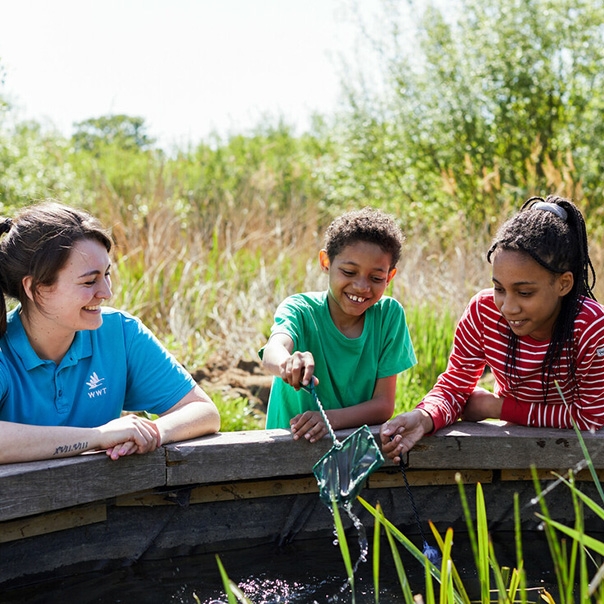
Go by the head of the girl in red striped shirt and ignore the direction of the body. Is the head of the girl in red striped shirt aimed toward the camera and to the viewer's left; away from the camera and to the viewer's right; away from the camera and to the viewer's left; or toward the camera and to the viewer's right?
toward the camera and to the viewer's left

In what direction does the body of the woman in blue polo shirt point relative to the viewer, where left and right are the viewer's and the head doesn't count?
facing the viewer

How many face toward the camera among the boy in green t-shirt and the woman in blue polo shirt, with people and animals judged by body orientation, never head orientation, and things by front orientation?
2

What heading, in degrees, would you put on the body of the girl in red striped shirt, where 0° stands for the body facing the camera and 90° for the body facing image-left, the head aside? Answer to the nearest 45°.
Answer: approximately 45°

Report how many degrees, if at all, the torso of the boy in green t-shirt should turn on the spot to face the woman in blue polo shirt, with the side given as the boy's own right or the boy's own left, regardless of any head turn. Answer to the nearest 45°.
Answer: approximately 45° to the boy's own right

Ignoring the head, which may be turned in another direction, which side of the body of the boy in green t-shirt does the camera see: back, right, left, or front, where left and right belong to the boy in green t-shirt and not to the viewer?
front

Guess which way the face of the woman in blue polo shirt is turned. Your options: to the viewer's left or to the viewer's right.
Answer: to the viewer's right

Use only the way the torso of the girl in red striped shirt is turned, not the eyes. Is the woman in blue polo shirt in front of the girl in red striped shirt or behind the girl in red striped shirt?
in front

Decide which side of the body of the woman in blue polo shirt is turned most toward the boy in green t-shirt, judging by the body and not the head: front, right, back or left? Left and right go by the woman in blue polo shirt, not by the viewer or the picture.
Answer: left

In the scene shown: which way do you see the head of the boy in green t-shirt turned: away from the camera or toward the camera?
toward the camera

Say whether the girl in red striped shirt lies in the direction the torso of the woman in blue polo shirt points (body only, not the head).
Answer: no
